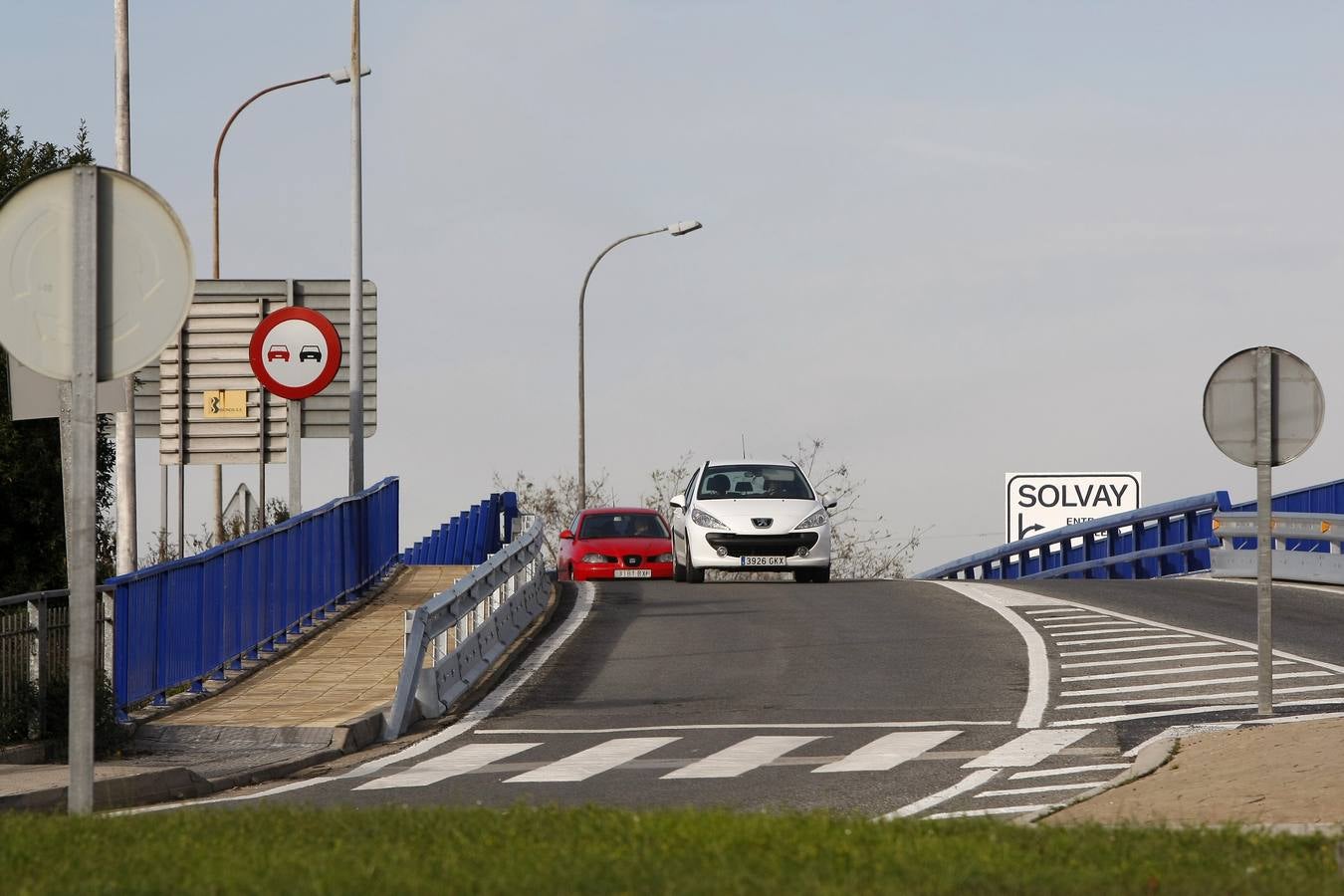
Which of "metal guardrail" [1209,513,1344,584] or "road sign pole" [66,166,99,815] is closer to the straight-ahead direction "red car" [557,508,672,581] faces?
the road sign pole

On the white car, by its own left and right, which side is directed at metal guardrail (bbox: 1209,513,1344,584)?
left

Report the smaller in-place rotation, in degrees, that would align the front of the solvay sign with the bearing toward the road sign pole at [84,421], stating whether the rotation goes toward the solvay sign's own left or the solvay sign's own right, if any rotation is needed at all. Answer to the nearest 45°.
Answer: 0° — it already faces it

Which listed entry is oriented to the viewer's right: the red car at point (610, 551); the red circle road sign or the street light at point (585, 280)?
the street light

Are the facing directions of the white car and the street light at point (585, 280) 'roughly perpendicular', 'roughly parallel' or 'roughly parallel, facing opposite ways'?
roughly perpendicular

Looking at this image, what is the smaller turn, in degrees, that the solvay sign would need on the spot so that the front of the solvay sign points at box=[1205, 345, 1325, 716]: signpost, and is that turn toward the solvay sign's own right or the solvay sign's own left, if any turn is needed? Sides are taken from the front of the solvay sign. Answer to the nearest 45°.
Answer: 0° — it already faces it

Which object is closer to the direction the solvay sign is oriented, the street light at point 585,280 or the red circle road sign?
the red circle road sign

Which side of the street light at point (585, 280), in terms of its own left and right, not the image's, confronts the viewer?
right

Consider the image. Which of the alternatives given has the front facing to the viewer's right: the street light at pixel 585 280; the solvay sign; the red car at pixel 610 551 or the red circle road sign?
the street light

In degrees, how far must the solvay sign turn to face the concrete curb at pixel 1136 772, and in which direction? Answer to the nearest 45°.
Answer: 0° — it already faces it

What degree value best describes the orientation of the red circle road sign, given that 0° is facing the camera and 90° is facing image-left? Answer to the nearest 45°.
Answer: approximately 0°

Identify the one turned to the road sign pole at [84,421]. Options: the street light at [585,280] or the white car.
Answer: the white car

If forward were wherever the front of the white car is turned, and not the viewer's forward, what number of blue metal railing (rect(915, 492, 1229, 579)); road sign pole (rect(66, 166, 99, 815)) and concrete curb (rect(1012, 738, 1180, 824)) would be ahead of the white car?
2
